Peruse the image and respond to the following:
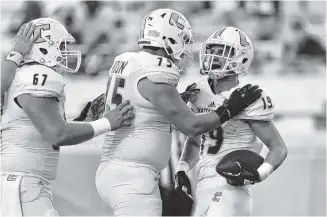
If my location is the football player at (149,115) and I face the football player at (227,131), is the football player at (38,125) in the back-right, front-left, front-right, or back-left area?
back-left

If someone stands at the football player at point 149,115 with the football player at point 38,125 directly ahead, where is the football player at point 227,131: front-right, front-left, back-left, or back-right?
back-right

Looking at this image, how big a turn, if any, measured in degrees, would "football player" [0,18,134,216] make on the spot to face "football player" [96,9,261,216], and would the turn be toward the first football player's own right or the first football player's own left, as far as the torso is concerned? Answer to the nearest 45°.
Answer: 0° — they already face them

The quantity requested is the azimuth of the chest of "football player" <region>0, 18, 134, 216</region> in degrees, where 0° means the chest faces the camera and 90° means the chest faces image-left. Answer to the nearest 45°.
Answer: approximately 270°

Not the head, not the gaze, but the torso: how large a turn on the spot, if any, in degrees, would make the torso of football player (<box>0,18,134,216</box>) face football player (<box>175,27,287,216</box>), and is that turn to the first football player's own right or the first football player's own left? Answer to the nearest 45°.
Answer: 0° — they already face them

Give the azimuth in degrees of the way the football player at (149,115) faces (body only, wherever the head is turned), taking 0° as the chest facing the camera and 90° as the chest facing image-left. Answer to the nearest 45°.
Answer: approximately 225°

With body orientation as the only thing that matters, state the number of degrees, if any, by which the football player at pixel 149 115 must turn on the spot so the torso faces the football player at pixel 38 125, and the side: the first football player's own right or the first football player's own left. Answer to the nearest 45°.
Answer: approximately 135° to the first football player's own left

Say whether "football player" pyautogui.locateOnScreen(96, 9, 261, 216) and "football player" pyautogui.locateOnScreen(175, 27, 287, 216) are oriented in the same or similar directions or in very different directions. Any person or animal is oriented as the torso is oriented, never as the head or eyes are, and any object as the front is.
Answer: very different directions

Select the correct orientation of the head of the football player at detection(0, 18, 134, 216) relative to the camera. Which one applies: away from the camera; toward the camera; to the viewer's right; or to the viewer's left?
to the viewer's right
